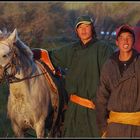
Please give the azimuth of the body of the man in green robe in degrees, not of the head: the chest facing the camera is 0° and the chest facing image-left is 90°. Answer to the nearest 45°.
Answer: approximately 0°

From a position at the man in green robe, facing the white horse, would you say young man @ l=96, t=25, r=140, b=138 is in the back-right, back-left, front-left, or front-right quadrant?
back-left

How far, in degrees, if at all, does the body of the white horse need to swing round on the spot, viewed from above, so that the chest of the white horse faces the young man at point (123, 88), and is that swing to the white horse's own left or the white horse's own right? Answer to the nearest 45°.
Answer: approximately 90° to the white horse's own left

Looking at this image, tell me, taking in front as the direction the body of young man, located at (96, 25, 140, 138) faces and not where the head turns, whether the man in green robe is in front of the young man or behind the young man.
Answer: behind

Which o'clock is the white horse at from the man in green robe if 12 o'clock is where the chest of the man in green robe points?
The white horse is roughly at 3 o'clock from the man in green robe.

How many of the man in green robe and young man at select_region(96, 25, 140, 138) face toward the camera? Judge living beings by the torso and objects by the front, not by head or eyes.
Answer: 2
